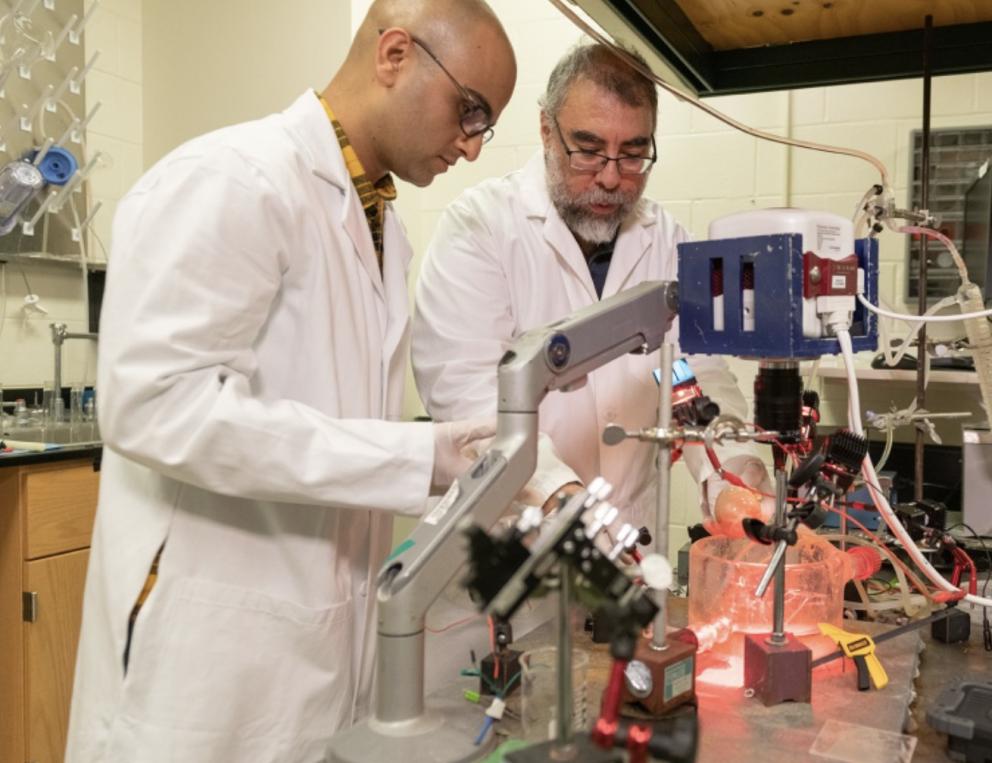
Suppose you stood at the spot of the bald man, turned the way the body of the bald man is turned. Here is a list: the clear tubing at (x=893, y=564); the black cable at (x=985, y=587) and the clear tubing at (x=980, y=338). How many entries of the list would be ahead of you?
3

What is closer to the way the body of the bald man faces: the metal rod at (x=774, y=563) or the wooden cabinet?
the metal rod

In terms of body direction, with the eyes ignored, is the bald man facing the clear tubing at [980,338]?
yes

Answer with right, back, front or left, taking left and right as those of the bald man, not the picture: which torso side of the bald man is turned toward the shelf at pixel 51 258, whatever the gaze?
left

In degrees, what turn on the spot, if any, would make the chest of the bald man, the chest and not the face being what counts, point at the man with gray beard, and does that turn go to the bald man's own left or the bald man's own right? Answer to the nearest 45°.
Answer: approximately 45° to the bald man's own left

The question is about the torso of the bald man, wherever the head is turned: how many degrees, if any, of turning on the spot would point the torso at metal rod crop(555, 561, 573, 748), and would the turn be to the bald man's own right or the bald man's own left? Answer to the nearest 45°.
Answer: approximately 90° to the bald man's own right

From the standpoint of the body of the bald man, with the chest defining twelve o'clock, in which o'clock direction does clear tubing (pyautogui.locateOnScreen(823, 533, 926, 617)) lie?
The clear tubing is roughly at 12 o'clock from the bald man.

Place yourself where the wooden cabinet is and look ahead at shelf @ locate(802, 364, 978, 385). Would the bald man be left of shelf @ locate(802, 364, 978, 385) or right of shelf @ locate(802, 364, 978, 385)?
right

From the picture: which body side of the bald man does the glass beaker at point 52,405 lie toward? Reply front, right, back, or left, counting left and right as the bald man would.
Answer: left

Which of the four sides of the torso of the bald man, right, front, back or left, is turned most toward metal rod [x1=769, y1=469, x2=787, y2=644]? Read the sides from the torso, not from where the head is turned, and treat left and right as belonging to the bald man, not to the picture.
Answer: front

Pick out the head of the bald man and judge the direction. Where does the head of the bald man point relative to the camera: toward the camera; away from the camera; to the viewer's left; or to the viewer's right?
to the viewer's right

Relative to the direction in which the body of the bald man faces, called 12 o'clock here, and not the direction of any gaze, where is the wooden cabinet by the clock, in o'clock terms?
The wooden cabinet is roughly at 8 o'clock from the bald man.

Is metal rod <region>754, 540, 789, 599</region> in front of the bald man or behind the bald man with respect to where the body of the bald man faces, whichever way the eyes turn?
in front

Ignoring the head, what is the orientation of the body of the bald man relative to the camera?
to the viewer's right
